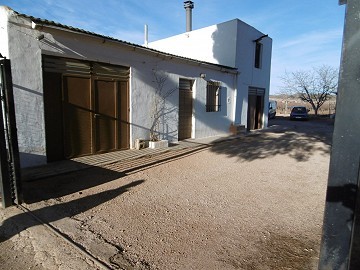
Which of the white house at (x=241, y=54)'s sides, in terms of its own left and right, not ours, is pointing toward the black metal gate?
right

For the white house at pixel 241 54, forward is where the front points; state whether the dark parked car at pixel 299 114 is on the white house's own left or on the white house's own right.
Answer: on the white house's own left

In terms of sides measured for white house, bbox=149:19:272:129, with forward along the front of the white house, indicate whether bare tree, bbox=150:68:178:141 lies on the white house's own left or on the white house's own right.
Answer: on the white house's own right

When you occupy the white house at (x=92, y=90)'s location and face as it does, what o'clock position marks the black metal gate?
The black metal gate is roughly at 2 o'clock from the white house.

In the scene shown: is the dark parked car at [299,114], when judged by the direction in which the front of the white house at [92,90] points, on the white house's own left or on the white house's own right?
on the white house's own left

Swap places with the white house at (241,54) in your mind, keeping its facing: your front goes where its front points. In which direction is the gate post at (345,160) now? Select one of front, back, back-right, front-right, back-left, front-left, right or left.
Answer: front-right

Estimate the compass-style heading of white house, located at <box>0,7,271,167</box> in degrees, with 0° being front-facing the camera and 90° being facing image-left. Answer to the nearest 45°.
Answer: approximately 315°

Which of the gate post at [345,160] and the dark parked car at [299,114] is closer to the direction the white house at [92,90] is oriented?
the gate post
